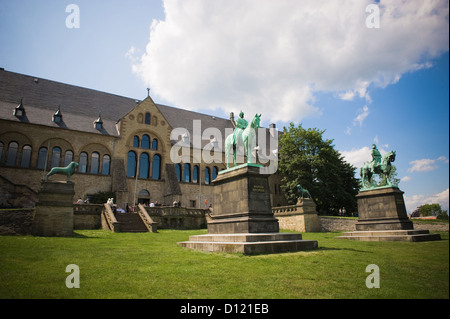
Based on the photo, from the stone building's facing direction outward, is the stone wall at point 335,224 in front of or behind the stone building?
in front

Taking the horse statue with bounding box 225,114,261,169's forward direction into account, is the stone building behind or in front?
behind

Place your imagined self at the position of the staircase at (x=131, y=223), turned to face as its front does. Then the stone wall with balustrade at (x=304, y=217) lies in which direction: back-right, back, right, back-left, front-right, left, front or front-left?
front-left

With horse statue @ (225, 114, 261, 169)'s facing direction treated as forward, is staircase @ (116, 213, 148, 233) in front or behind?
behind

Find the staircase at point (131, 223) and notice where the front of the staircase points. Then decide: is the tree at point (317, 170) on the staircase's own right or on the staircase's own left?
on the staircase's own left

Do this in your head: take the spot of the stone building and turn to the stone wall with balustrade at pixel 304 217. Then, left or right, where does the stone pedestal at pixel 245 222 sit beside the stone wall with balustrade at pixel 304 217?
right
